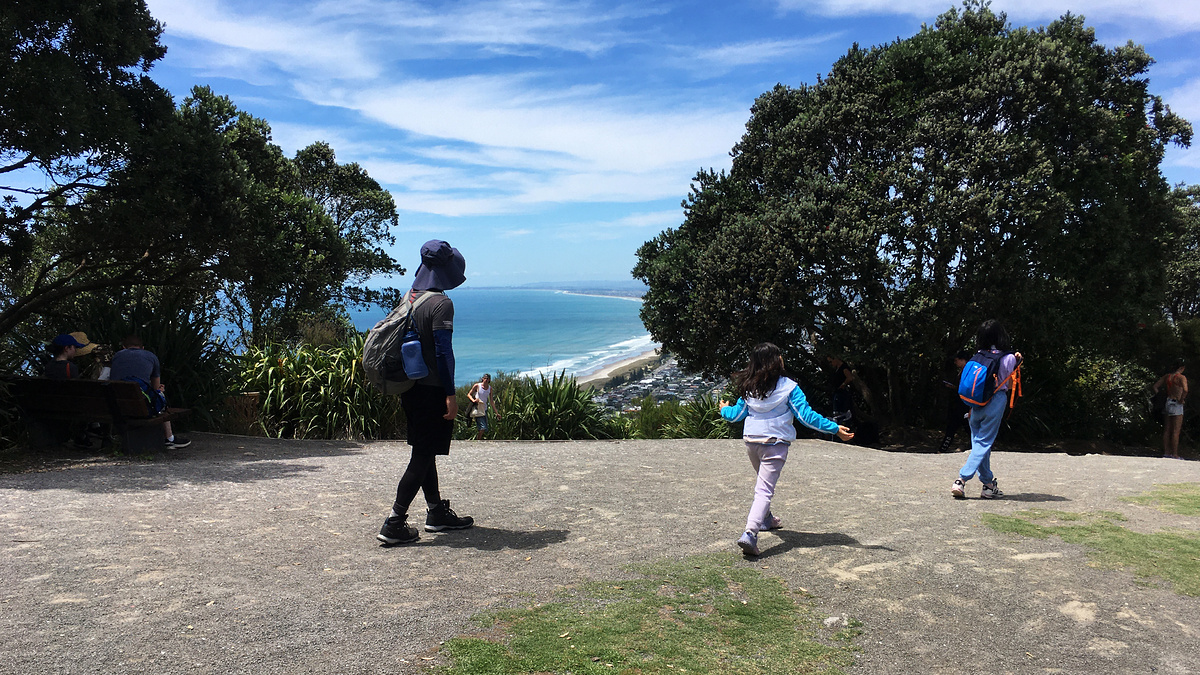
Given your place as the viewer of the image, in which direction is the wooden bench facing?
facing away from the viewer and to the right of the viewer

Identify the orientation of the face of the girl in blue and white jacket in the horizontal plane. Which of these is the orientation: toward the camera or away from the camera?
away from the camera

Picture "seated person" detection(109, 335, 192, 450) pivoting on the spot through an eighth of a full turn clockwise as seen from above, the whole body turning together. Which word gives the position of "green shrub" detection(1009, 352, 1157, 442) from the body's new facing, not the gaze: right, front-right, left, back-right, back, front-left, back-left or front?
front

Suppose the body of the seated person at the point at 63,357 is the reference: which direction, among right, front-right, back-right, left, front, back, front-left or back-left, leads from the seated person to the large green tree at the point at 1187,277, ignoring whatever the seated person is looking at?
front-right

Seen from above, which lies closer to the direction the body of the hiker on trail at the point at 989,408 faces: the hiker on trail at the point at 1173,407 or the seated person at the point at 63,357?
the hiker on trail

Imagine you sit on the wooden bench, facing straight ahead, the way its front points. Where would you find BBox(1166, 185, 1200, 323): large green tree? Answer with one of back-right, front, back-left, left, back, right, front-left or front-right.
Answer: front-right

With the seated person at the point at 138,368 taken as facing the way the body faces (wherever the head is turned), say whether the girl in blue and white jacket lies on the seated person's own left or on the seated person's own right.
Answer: on the seated person's own right

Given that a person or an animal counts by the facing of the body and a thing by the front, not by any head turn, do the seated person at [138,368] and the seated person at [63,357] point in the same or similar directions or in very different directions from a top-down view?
same or similar directions

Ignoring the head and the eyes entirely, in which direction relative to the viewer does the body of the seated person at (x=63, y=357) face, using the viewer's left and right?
facing away from the viewer and to the right of the viewer

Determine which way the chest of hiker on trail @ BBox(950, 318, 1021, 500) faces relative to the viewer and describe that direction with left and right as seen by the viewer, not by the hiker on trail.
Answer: facing away from the viewer and to the right of the viewer

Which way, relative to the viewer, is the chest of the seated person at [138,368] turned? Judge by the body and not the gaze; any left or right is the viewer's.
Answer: facing away from the viewer and to the right of the viewer

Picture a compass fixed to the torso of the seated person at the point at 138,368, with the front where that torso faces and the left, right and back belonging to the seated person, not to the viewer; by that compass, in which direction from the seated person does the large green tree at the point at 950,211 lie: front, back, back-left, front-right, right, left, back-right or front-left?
front-right

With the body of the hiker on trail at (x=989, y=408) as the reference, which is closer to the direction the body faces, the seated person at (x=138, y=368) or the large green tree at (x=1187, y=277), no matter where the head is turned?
the large green tree

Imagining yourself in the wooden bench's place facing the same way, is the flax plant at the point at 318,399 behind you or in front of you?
in front
